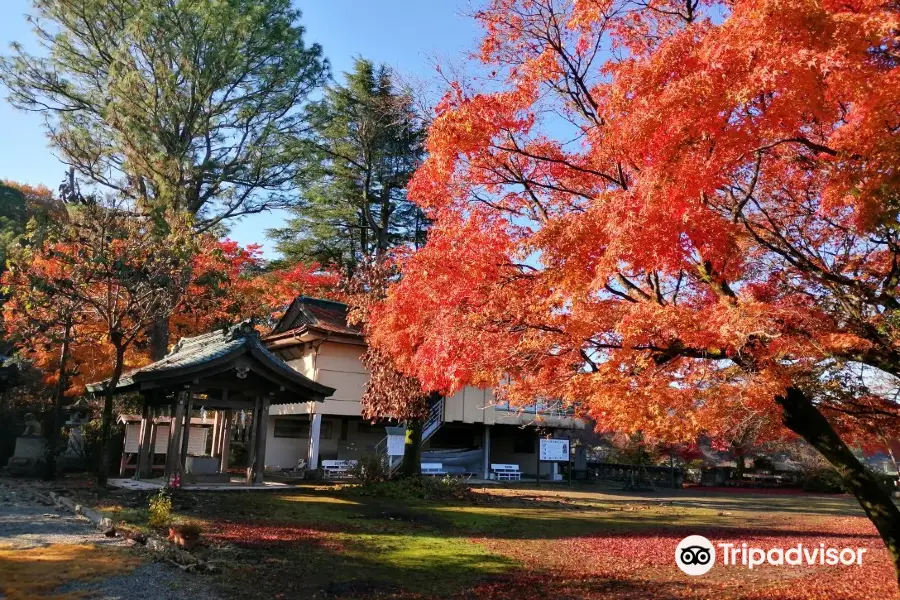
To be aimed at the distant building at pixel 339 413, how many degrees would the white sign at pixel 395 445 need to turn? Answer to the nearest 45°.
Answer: approximately 135° to its right

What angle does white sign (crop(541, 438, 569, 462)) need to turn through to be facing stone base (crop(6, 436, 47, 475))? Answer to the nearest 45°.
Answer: approximately 45° to its right

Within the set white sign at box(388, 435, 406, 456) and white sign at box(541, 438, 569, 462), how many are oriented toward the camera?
2

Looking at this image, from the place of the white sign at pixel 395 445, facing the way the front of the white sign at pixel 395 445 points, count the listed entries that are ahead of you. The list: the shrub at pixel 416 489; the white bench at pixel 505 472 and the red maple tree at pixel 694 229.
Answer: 2

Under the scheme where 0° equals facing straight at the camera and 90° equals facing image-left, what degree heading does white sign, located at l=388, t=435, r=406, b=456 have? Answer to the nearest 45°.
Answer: approximately 0°

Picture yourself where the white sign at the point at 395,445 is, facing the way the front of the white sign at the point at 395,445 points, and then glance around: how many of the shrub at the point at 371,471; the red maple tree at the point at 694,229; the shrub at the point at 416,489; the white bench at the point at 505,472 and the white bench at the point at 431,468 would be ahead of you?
3

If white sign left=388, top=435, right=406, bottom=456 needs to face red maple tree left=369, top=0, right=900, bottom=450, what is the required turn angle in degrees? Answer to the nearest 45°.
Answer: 0° — it already faces it

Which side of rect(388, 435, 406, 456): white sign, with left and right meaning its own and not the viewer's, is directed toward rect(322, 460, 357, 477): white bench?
right
